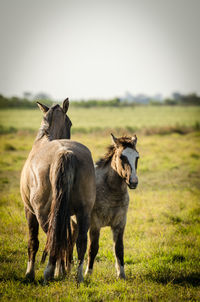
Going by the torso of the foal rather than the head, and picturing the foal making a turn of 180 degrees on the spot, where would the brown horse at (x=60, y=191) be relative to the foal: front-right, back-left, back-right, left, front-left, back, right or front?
left

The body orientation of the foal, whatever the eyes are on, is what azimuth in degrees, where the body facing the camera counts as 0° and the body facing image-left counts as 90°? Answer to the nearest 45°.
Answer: approximately 315°

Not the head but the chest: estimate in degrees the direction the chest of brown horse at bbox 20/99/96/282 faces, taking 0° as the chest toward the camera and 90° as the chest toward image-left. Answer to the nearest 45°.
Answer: approximately 180°
